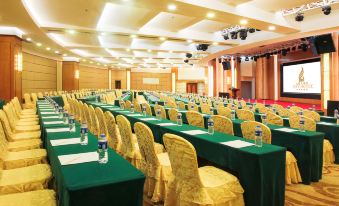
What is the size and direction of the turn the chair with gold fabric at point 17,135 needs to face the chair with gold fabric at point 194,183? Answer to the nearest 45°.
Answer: approximately 45° to its right

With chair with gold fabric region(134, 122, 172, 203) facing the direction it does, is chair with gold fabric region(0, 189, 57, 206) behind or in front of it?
behind

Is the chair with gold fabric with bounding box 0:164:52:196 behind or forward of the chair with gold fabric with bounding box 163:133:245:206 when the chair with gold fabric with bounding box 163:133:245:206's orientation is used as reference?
behind

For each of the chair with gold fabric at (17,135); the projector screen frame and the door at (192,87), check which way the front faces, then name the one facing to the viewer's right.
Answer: the chair with gold fabric

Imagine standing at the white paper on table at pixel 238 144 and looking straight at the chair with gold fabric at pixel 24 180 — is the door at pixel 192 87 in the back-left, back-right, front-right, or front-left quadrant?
back-right

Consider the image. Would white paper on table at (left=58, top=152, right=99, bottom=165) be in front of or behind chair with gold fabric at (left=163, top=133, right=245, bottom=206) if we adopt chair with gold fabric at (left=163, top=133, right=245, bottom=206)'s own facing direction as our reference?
behind

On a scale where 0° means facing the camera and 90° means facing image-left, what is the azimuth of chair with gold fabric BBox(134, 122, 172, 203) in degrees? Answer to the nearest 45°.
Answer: approximately 225°

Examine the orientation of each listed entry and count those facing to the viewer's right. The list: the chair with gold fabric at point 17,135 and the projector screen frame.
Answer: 1

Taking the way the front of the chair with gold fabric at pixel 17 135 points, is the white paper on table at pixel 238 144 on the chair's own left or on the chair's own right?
on the chair's own right

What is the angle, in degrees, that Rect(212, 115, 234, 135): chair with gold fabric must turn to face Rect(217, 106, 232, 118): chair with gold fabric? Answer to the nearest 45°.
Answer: approximately 45° to its left

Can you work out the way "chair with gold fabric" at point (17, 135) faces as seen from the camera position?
facing to the right of the viewer

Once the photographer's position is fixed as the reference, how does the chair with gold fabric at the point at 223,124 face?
facing away from the viewer and to the right of the viewer

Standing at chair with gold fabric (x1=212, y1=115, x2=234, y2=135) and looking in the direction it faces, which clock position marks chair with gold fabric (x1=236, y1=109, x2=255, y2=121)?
chair with gold fabric (x1=236, y1=109, x2=255, y2=121) is roughly at 11 o'clock from chair with gold fabric (x1=212, y1=115, x2=234, y2=135).

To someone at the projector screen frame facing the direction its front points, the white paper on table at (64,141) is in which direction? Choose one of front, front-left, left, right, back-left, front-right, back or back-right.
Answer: front-left
